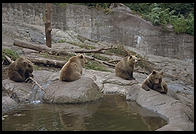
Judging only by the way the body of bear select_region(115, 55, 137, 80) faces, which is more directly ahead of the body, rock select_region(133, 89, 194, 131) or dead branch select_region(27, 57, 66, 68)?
the rock

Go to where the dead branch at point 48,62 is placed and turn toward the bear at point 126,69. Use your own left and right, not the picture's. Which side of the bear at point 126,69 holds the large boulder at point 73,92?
right
